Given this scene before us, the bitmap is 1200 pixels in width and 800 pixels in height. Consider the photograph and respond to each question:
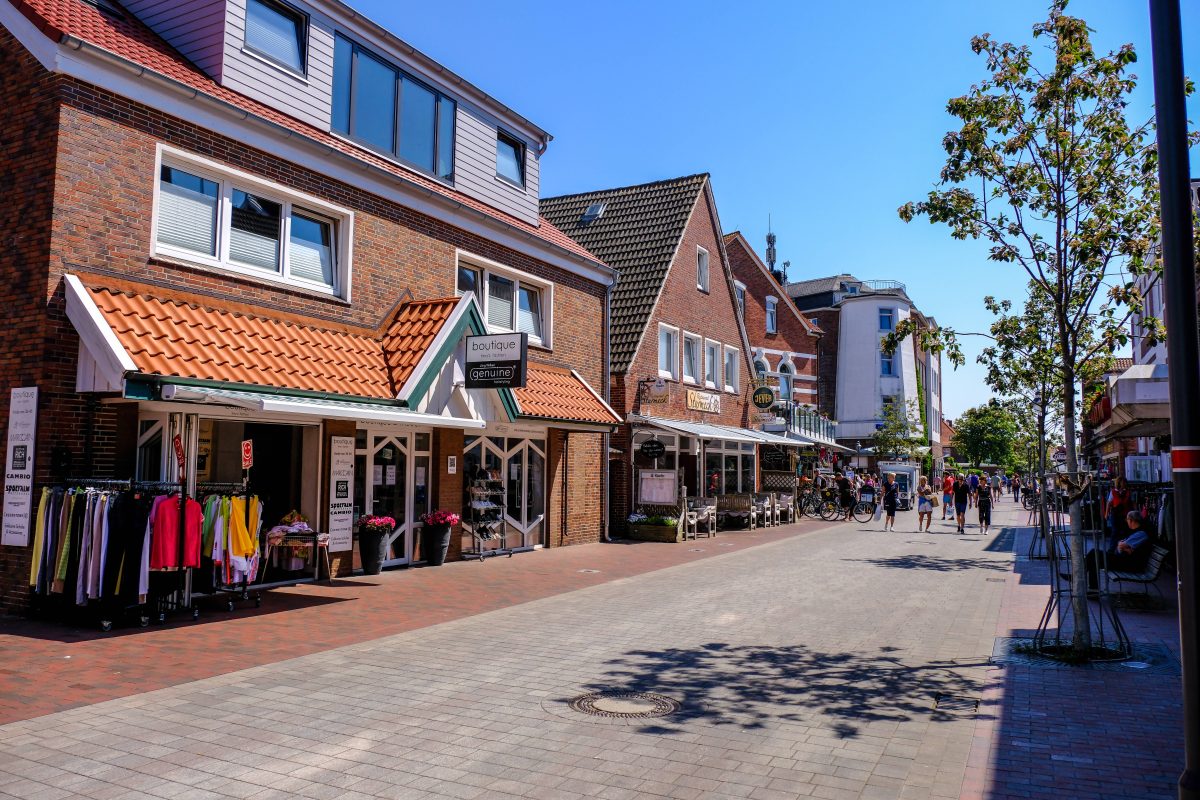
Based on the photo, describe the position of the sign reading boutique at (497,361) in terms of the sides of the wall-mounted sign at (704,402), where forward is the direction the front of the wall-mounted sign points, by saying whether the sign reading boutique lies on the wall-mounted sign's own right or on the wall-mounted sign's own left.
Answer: on the wall-mounted sign's own right

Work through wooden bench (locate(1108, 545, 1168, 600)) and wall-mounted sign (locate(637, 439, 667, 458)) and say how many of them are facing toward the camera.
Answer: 1

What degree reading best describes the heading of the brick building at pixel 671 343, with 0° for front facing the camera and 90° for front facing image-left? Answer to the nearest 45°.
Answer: approximately 315°

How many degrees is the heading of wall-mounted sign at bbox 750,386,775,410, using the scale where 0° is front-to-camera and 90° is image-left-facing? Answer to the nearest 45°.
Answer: approximately 0°

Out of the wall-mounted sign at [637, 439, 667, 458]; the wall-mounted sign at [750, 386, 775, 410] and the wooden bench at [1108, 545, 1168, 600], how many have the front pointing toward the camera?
2

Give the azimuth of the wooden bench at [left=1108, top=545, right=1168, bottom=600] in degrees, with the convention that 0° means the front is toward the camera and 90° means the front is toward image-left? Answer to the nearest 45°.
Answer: approximately 90°
